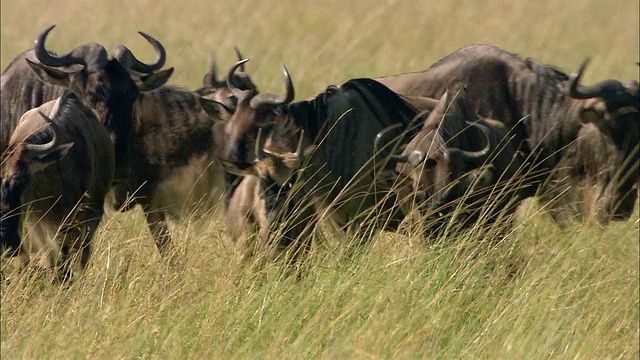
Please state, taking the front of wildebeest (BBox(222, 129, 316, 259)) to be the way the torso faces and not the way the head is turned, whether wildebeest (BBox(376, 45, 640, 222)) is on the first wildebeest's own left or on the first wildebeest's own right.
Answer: on the first wildebeest's own left

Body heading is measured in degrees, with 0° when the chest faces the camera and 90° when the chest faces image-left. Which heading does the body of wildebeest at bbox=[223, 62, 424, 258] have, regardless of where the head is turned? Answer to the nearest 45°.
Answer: approximately 45°

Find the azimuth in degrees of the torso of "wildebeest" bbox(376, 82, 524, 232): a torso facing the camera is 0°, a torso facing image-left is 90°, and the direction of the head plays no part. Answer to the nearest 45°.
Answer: approximately 45°

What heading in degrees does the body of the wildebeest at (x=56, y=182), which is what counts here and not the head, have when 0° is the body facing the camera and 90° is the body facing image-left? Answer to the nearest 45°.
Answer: approximately 45°
